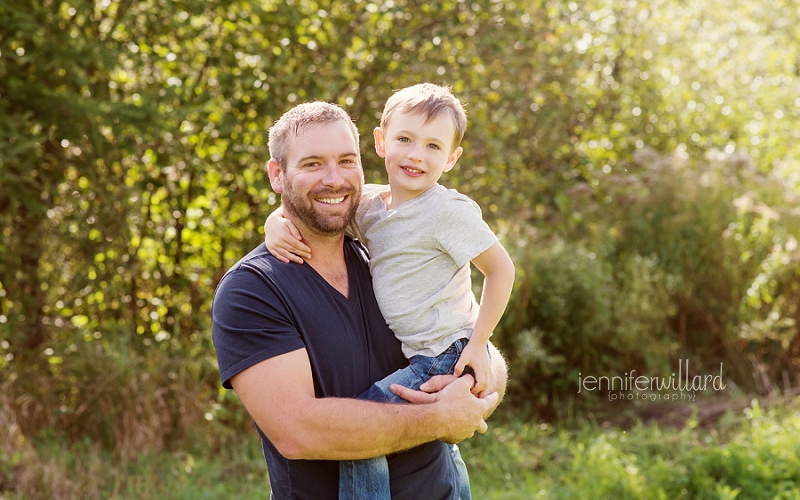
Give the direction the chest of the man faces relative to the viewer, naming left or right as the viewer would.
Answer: facing the viewer and to the right of the viewer

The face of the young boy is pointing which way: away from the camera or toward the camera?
toward the camera

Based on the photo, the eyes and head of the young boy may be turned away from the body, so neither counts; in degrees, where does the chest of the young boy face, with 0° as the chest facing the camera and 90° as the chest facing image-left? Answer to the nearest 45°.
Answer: approximately 45°

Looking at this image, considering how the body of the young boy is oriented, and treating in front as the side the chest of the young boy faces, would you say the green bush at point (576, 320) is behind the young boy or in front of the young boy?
behind
